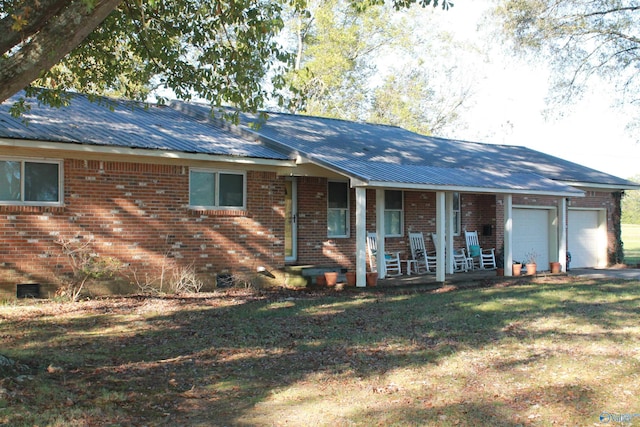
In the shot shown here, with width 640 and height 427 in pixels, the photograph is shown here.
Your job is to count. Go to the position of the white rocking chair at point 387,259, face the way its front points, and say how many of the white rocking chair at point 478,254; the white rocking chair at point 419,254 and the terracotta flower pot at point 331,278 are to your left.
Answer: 2

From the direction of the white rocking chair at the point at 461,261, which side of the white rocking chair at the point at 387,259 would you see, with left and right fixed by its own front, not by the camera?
left

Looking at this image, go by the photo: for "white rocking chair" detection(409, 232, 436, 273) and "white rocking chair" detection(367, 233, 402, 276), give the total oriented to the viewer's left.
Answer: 0

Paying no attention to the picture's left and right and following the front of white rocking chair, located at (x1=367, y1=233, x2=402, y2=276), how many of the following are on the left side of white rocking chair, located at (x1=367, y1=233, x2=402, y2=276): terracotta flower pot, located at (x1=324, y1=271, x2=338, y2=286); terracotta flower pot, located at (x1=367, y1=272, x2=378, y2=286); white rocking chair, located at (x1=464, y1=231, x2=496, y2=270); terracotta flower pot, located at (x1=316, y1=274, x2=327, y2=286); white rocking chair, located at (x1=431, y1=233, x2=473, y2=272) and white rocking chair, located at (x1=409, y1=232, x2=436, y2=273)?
3

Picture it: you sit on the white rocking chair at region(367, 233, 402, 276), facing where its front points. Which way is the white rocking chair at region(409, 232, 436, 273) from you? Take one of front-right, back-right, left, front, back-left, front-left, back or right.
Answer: left

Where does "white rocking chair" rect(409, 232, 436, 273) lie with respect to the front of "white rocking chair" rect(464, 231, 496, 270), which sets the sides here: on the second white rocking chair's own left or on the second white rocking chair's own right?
on the second white rocking chair's own right

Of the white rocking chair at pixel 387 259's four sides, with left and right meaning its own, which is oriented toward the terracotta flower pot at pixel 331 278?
right

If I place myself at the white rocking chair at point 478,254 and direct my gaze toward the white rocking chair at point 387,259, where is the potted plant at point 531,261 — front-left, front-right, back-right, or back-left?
back-left

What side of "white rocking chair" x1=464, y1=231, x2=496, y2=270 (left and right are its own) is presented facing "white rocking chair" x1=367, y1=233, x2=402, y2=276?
right

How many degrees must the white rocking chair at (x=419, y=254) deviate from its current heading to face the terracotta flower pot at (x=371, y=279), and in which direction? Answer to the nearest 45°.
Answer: approximately 45° to its right

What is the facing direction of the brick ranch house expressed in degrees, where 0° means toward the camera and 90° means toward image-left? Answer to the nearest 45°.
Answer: approximately 315°

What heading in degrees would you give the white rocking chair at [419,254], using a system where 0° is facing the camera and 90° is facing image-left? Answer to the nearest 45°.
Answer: approximately 315°

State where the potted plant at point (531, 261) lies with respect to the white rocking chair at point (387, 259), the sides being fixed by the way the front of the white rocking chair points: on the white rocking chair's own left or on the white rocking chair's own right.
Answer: on the white rocking chair's own left
